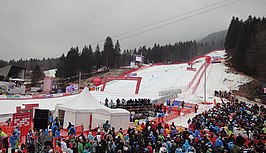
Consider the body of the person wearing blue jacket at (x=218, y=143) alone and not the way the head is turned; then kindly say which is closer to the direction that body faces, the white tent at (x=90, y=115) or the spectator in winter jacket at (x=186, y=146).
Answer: the white tent

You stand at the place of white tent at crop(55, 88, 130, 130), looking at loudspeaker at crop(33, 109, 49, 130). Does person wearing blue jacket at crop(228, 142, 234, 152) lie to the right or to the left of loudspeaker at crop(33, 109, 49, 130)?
left

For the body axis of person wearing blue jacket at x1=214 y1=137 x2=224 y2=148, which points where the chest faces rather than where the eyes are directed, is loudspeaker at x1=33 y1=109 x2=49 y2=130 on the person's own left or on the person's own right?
on the person's own left

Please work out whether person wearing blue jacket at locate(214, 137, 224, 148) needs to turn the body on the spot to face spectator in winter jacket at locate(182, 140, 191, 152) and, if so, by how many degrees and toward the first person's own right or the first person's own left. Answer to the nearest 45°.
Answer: approximately 135° to the first person's own left

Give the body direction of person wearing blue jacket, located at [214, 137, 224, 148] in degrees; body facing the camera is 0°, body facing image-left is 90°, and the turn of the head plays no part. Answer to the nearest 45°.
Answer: approximately 180°
